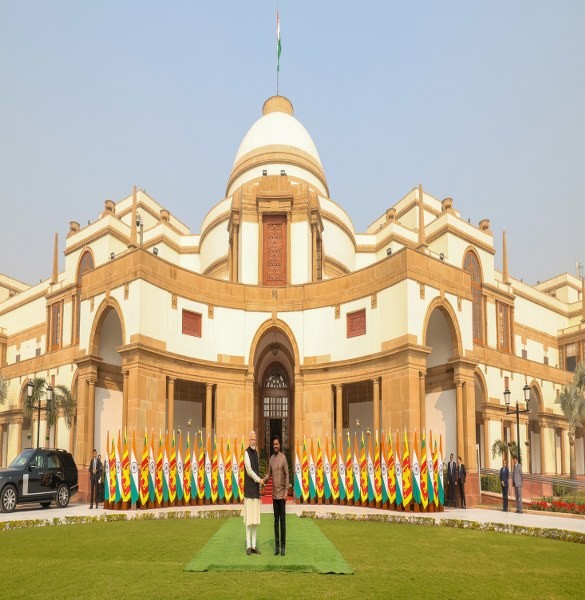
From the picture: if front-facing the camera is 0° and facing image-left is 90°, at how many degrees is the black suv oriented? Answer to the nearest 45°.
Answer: approximately 45°

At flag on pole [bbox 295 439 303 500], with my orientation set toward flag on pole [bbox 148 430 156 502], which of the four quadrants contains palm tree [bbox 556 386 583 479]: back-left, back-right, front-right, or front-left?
back-right

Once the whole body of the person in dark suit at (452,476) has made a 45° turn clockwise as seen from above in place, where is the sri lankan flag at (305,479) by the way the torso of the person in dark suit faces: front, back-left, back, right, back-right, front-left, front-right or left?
front-right

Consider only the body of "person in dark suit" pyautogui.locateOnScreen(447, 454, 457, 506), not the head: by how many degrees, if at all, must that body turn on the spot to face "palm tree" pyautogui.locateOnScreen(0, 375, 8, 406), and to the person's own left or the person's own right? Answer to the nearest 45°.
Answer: approximately 135° to the person's own right

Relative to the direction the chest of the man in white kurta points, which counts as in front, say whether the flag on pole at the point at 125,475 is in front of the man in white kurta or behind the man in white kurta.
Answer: behind

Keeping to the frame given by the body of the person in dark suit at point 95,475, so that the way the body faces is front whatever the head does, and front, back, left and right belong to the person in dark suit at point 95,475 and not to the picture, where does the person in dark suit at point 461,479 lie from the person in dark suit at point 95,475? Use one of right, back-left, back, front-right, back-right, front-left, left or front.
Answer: left

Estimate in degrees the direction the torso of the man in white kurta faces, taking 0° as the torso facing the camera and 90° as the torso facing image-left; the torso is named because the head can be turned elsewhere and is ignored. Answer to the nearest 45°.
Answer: approximately 315°

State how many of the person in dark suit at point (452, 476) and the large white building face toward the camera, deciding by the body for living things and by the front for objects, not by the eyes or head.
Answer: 2

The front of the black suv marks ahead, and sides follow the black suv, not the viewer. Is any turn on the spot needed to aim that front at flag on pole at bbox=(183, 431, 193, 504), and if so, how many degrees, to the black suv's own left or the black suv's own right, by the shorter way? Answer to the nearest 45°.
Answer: approximately 135° to the black suv's own left
